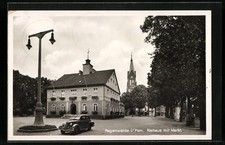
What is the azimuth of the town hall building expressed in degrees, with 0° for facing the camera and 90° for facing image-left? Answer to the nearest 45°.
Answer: approximately 45°

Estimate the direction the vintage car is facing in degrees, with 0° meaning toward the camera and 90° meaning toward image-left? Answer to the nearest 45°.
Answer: approximately 45°

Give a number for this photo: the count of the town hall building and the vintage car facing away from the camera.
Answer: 0
